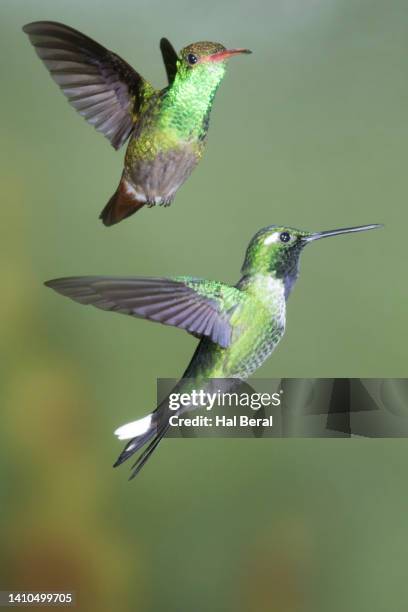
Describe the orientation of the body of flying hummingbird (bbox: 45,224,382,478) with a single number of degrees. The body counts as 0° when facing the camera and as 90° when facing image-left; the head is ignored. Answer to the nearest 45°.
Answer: approximately 270°

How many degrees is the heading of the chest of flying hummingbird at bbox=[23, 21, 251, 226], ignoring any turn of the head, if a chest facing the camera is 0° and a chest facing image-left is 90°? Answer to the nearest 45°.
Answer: approximately 315°
